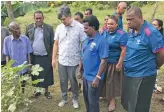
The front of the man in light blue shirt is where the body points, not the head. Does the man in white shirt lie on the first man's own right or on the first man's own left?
on the first man's own left

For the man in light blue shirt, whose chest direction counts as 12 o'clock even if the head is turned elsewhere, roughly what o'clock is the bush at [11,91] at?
The bush is roughly at 12 o'clock from the man in light blue shirt.

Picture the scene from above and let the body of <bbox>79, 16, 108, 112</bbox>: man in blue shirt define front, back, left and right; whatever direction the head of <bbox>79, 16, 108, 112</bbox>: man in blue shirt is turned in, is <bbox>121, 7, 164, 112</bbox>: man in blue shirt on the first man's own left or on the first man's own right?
on the first man's own left

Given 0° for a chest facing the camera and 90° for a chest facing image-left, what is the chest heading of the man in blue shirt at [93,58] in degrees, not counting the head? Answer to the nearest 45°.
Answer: approximately 45°

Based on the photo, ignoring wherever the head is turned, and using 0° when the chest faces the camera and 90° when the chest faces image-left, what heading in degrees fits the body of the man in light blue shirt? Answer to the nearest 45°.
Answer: approximately 0°

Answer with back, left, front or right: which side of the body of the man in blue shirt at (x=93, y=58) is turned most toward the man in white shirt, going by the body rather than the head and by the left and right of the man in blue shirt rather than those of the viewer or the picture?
right

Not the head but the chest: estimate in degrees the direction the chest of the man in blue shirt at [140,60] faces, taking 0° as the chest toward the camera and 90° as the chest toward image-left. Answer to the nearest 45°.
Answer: approximately 45°

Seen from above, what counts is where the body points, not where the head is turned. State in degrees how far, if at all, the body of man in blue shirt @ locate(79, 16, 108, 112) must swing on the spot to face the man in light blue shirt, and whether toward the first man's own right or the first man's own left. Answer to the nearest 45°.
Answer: approximately 90° to the first man's own right
